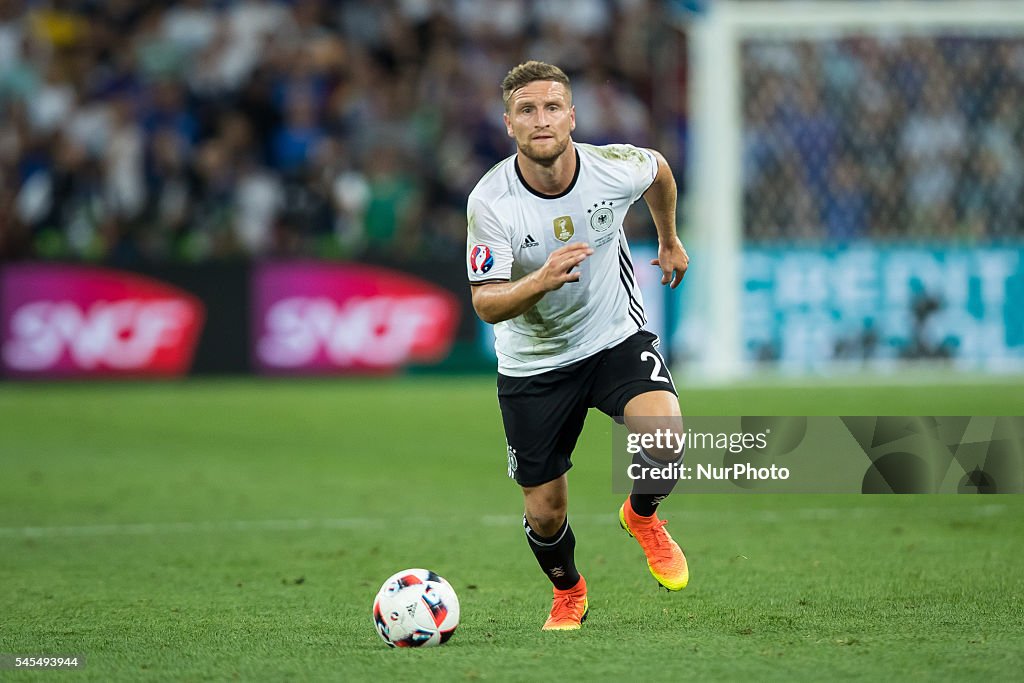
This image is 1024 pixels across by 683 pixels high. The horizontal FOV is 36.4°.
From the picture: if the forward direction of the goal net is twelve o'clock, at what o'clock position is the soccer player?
The soccer player is roughly at 12 o'clock from the goal net.

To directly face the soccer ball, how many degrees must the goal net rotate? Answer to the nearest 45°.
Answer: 0° — it already faces it

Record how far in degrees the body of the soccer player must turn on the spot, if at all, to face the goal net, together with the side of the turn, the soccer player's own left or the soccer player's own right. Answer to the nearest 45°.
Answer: approximately 180°

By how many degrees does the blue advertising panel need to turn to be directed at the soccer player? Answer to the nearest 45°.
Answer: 0° — it already faces them

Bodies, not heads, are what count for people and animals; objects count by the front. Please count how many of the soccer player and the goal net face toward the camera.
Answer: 2

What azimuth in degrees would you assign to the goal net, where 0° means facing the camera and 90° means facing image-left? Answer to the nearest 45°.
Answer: approximately 0°

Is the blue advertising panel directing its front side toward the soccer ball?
yes

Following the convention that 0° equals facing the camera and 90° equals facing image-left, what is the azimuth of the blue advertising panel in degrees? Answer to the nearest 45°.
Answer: approximately 0°

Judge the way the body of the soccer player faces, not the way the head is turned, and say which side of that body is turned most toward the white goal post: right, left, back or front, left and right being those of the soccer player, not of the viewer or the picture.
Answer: back
